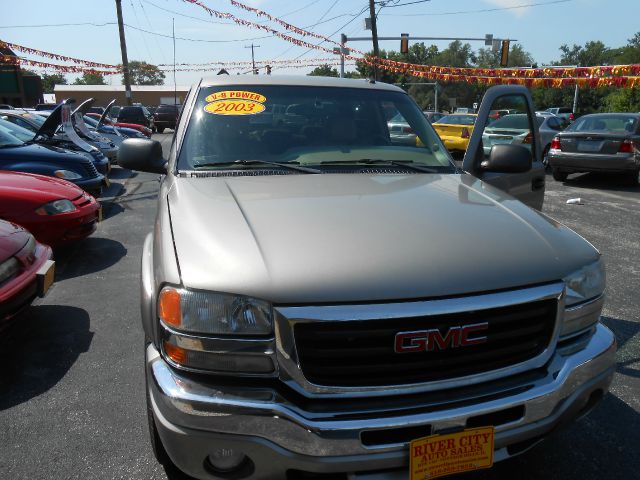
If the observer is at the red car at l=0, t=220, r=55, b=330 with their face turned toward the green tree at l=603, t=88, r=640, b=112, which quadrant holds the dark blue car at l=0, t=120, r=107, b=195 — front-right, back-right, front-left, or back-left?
front-left

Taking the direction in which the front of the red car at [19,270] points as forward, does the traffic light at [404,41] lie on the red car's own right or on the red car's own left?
on the red car's own left

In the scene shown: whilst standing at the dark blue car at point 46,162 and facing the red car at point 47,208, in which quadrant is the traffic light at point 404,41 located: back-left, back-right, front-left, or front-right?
back-left

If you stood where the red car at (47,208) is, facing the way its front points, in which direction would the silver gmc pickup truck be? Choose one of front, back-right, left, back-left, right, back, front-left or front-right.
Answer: front-right

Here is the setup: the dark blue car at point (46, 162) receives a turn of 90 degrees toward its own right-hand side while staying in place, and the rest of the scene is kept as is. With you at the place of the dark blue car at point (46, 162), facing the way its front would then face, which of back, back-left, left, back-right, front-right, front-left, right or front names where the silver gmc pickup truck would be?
front-left

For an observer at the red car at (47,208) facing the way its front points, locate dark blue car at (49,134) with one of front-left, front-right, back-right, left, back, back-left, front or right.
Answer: back-left

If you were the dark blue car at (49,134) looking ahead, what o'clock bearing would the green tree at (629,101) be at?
The green tree is roughly at 10 o'clock from the dark blue car.

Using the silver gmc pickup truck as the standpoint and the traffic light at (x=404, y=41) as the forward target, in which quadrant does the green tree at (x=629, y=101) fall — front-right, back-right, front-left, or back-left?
front-right

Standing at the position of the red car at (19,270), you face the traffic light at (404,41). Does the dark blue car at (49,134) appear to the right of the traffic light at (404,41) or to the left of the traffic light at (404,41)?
left

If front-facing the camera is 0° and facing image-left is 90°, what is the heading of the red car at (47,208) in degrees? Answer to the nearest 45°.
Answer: approximately 315°

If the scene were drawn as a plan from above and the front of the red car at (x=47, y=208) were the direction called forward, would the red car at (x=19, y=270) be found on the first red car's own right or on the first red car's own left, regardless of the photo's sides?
on the first red car's own right

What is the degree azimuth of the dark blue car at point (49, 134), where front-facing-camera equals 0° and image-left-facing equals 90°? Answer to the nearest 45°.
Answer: approximately 315°

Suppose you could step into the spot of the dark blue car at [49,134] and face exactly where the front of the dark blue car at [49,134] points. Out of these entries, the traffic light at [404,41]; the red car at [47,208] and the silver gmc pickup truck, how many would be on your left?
1

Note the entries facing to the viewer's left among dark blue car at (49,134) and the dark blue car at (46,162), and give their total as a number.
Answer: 0

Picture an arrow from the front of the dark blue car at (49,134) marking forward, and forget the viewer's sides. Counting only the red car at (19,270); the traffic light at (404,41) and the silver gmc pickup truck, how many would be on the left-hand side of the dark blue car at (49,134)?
1

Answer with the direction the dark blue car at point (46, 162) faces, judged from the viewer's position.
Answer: facing the viewer and to the right of the viewer

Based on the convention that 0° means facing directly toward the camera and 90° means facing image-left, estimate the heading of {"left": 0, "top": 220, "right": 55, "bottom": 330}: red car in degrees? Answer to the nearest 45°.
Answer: approximately 315°
